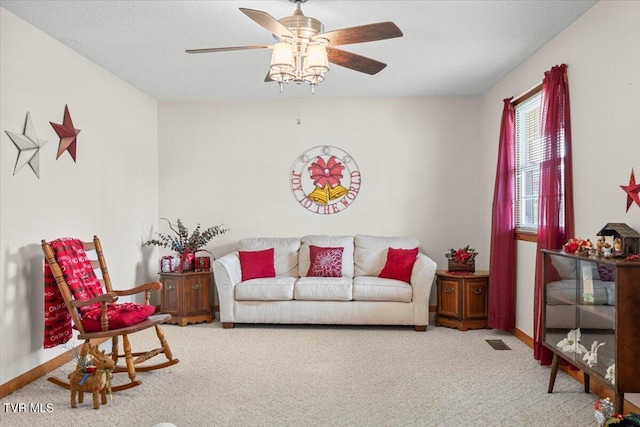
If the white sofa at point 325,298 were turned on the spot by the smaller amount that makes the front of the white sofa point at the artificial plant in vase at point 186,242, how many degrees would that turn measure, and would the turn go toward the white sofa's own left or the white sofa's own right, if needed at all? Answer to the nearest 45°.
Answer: approximately 90° to the white sofa's own right

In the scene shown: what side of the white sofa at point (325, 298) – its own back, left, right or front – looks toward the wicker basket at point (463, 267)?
left

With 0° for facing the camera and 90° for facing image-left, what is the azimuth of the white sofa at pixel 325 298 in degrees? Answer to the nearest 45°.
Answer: approximately 0°

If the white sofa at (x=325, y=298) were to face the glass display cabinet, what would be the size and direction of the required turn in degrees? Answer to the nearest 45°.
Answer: approximately 45° to its left

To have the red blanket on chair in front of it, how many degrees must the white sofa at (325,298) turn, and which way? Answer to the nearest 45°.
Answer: approximately 45° to its right

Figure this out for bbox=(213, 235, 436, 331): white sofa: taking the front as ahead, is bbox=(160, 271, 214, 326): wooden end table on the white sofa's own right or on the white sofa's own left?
on the white sofa's own right

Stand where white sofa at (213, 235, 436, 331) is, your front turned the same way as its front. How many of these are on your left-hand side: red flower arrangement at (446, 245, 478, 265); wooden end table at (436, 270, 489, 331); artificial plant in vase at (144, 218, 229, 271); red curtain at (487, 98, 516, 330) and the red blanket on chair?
3

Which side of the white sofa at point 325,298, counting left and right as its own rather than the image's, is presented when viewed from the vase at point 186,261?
right

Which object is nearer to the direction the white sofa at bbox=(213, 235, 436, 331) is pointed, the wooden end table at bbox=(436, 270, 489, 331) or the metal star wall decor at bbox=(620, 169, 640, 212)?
the metal star wall decor

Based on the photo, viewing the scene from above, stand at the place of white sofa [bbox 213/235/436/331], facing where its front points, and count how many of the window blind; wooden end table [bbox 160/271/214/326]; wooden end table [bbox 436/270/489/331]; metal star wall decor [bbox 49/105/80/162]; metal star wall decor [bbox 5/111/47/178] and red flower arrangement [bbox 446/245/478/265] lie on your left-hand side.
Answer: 3

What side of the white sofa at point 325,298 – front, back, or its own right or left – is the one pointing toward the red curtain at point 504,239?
left
